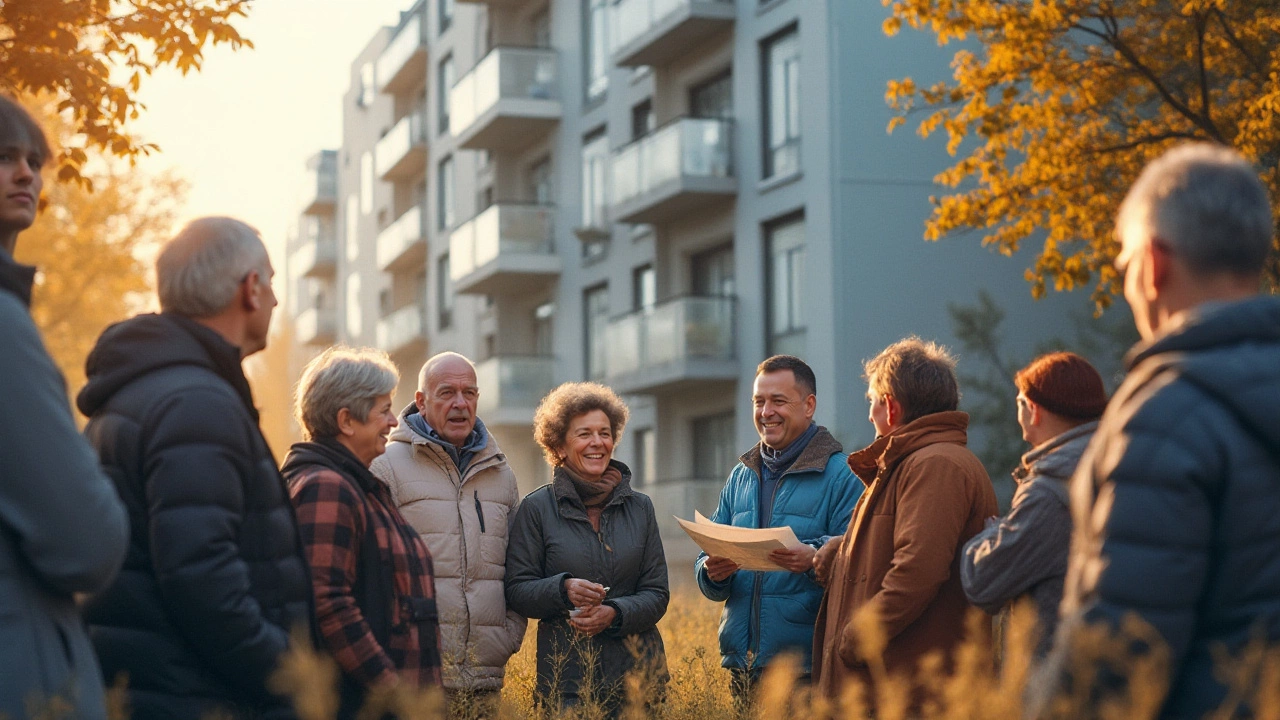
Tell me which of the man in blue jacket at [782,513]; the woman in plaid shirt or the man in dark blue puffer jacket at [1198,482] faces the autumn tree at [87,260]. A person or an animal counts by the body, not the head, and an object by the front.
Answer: the man in dark blue puffer jacket

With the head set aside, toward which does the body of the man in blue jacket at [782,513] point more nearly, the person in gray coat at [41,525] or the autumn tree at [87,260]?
the person in gray coat

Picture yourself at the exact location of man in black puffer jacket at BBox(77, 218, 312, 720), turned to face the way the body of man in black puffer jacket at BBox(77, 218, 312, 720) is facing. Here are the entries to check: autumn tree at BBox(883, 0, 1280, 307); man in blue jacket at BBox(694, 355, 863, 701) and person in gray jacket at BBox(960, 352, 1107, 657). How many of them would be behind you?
0

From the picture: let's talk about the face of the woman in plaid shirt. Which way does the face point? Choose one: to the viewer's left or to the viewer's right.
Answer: to the viewer's right

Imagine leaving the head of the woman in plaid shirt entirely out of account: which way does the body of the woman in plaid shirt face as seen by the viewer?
to the viewer's right

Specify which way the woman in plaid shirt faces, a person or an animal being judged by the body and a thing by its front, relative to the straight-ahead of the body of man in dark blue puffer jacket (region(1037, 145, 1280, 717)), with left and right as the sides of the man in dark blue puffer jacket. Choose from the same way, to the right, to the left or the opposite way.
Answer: to the right

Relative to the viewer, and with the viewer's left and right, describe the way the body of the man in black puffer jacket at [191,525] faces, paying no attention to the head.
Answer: facing away from the viewer and to the right of the viewer

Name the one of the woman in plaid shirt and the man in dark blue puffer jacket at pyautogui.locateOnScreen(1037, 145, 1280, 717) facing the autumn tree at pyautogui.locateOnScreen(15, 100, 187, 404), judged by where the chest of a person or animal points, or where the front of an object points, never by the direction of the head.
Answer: the man in dark blue puffer jacket

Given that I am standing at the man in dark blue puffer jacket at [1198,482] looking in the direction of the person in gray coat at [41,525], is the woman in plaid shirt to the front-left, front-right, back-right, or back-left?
front-right

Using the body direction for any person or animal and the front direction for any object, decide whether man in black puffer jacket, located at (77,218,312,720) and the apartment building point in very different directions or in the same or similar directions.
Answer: very different directions

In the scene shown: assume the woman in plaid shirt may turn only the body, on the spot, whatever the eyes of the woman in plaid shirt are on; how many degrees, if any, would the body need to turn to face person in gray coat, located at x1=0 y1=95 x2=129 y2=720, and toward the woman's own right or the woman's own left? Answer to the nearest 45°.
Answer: approximately 135° to the woman's own right

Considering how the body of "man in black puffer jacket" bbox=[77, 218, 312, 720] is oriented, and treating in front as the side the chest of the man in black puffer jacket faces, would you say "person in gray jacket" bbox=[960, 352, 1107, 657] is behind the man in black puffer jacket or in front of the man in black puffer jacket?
in front

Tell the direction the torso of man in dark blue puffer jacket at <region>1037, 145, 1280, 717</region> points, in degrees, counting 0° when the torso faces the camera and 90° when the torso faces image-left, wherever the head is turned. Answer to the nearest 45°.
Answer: approximately 135°

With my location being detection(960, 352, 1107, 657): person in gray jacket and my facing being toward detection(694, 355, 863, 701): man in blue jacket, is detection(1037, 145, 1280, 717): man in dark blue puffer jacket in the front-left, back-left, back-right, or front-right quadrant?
back-left

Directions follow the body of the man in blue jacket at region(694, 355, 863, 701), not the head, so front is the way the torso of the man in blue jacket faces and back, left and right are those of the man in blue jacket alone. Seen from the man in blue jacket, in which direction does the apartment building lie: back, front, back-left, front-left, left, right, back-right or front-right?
back-right

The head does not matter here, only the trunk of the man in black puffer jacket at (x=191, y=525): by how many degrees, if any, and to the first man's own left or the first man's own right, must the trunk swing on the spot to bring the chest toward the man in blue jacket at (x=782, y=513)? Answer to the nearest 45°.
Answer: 0° — they already face them

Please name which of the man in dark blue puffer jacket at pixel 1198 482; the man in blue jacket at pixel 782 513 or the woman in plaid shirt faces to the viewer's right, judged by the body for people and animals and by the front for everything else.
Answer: the woman in plaid shirt

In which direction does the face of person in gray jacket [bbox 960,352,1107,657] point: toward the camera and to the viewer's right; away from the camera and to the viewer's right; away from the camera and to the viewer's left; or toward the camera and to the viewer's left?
away from the camera and to the viewer's left

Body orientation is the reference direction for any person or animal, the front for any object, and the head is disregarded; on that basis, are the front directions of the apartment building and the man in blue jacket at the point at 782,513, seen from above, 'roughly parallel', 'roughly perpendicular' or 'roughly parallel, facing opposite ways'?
roughly parallel
